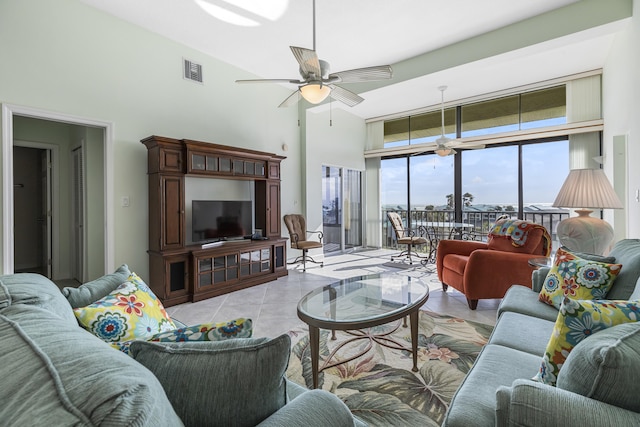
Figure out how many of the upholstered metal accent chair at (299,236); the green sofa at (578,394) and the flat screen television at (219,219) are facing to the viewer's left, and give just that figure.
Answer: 1

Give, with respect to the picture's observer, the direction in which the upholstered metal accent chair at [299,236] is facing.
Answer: facing the viewer and to the right of the viewer

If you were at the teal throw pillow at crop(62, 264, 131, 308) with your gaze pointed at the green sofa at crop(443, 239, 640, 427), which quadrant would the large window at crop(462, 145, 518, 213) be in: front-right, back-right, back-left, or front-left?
front-left

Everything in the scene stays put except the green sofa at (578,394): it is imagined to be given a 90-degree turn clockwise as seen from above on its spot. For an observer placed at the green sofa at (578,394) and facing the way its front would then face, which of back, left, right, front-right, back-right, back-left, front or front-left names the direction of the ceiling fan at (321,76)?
front-left

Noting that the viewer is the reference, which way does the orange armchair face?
facing the viewer and to the left of the viewer

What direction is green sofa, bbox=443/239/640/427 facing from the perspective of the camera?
to the viewer's left

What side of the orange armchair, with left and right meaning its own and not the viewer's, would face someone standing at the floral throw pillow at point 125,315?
front

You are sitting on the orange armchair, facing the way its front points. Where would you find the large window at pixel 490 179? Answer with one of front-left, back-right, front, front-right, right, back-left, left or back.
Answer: back-right

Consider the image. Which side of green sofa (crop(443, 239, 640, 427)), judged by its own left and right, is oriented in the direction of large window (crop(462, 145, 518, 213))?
right

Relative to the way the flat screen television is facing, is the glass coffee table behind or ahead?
ahead

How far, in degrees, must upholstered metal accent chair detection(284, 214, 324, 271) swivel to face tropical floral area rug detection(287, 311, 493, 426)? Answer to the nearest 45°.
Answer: approximately 45° to its right

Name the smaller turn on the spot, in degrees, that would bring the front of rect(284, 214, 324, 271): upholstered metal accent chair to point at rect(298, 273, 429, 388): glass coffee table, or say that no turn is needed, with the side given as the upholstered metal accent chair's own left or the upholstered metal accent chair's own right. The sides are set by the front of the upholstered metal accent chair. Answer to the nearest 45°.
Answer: approximately 45° to the upholstered metal accent chair's own right

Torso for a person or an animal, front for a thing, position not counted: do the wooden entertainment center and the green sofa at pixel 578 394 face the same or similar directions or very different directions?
very different directions

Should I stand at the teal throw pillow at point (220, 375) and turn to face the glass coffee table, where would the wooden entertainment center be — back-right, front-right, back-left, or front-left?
front-left

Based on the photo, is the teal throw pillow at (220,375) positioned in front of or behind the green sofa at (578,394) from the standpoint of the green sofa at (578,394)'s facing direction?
in front

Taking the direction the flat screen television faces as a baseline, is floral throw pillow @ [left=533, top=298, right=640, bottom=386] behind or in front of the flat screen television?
in front

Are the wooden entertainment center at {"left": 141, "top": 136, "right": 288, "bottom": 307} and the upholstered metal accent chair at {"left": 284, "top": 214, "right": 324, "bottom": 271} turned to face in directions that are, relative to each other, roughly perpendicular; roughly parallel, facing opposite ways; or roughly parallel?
roughly parallel

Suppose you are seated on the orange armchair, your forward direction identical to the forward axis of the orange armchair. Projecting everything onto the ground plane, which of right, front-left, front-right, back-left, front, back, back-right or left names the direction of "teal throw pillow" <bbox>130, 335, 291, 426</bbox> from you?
front-left

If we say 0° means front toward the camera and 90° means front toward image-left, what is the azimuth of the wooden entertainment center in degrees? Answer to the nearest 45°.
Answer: approximately 315°

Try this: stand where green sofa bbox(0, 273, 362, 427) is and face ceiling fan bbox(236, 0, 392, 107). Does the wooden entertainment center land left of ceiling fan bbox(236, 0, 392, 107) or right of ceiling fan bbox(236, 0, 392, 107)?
left

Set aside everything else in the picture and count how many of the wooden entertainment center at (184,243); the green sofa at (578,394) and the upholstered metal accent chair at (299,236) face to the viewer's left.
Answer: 1

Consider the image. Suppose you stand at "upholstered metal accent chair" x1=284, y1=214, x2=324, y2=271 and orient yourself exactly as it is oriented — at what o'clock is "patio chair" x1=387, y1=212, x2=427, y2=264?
The patio chair is roughly at 10 o'clock from the upholstered metal accent chair.

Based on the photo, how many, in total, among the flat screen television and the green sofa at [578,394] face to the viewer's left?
1
